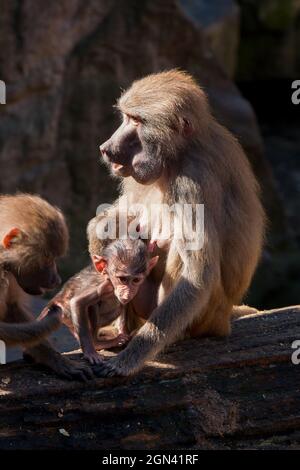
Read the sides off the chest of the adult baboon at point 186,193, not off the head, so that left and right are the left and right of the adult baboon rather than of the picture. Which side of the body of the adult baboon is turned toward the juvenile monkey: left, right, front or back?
front

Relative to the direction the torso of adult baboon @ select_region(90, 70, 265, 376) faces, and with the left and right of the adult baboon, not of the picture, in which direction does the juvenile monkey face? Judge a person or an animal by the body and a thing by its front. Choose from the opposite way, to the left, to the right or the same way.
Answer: the opposite way

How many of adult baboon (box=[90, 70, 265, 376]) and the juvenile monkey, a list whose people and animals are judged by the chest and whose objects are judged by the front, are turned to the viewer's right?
1

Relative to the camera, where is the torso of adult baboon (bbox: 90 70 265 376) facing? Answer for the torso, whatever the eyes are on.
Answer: to the viewer's left

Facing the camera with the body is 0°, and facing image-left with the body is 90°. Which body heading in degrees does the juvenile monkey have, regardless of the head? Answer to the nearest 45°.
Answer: approximately 270°

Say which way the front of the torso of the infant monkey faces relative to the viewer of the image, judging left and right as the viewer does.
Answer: facing the viewer and to the right of the viewer
